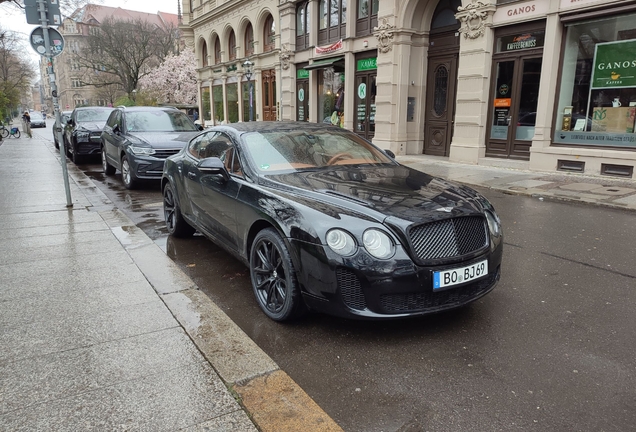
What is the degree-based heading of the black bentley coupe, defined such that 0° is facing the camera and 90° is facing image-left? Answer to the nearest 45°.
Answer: approximately 315°

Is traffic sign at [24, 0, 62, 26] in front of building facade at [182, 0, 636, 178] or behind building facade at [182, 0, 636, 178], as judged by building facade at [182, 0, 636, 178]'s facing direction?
in front

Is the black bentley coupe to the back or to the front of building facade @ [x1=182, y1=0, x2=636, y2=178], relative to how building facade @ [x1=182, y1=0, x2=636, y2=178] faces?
to the front

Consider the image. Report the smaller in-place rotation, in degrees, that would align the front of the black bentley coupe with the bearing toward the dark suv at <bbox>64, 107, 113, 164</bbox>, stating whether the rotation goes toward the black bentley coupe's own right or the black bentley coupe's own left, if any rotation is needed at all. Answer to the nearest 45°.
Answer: approximately 180°

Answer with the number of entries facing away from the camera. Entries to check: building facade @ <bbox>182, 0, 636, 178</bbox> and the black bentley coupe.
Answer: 0

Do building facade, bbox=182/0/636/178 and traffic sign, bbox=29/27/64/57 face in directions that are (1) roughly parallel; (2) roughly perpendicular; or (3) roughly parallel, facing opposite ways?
roughly perpendicular
